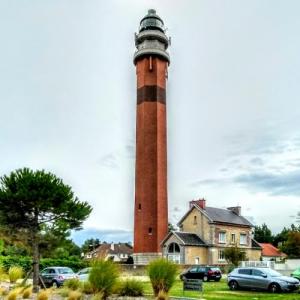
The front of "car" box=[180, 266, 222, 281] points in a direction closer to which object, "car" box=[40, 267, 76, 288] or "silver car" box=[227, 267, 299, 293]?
the car

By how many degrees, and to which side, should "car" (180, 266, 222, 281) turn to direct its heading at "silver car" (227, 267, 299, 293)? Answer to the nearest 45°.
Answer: approximately 135° to its left

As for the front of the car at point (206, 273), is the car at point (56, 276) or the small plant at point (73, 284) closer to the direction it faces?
the car

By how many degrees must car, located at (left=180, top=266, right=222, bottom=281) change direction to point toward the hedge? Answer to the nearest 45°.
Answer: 0° — it already faces it

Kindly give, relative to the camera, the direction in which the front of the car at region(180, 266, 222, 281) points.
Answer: facing away from the viewer and to the left of the viewer

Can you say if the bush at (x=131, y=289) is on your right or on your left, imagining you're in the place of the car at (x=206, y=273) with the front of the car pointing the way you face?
on your left
